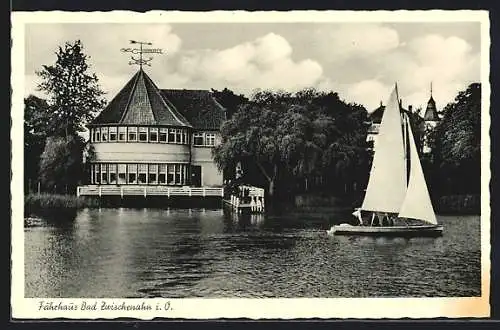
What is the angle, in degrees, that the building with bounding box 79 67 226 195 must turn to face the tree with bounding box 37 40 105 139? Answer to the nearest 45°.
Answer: approximately 90° to its right

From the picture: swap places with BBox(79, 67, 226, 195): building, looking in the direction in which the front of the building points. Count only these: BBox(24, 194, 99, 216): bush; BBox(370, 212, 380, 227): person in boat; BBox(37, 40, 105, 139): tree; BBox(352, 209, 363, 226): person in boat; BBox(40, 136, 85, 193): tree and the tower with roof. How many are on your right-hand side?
3

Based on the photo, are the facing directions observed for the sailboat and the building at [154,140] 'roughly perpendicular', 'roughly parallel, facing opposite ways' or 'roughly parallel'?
roughly perpendicular

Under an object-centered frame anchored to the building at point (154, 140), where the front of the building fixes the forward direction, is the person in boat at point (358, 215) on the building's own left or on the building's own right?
on the building's own left

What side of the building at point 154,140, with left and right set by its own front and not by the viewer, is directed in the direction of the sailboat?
left
